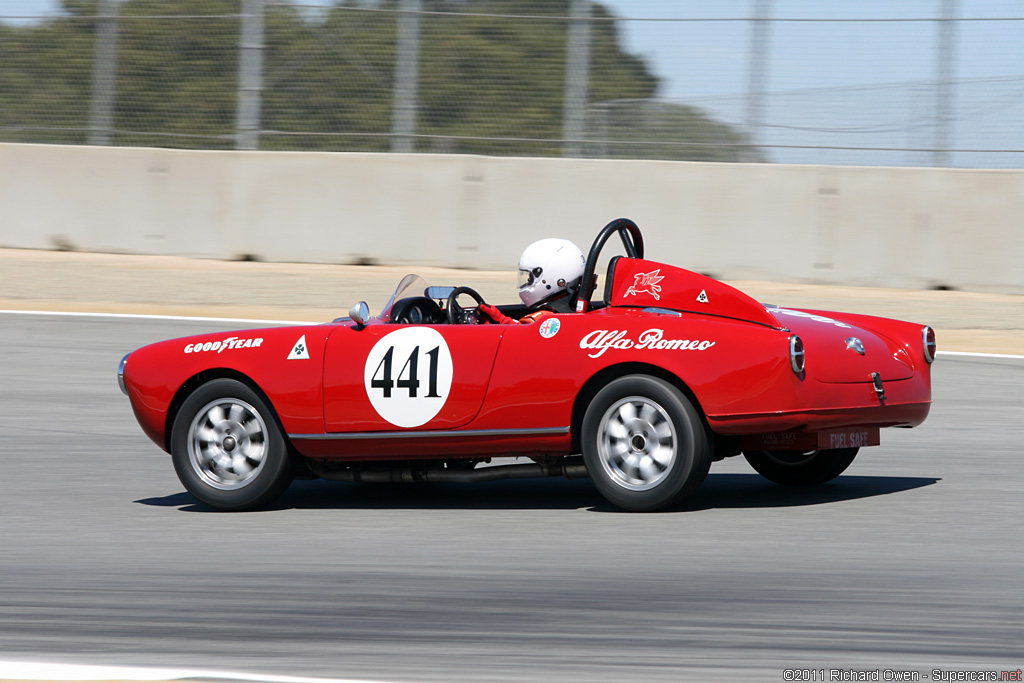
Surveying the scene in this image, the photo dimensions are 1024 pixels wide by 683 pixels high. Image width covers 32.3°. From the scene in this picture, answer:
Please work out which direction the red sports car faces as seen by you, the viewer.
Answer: facing away from the viewer and to the left of the viewer

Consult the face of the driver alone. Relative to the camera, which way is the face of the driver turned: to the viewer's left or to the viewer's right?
to the viewer's left

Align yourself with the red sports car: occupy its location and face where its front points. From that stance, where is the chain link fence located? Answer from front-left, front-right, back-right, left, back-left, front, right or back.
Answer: front-right
